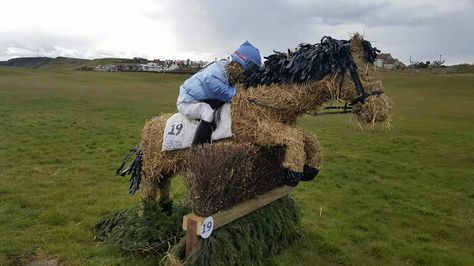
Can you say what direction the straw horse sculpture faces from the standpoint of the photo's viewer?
facing to the right of the viewer

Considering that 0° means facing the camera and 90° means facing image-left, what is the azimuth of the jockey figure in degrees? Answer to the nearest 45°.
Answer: approximately 270°
